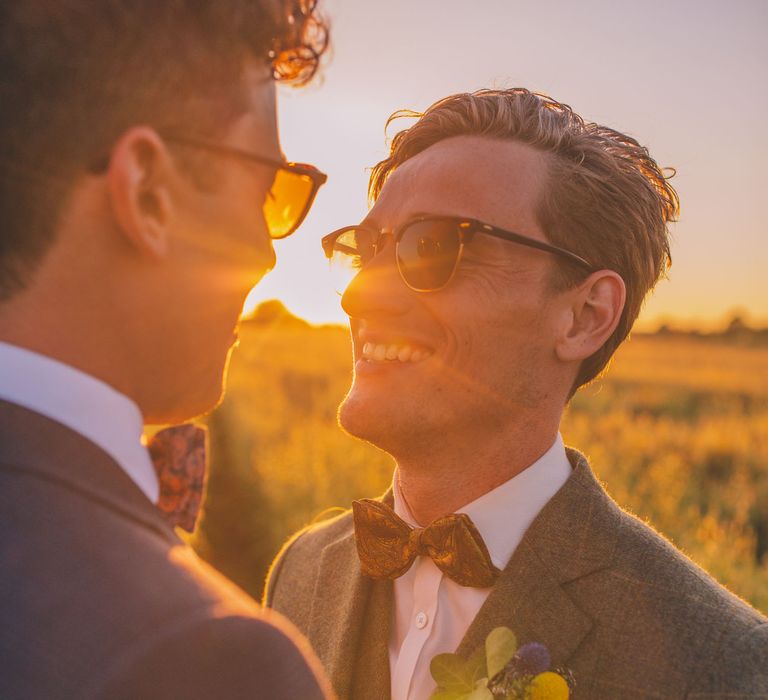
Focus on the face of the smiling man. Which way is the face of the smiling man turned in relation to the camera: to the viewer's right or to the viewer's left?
to the viewer's left

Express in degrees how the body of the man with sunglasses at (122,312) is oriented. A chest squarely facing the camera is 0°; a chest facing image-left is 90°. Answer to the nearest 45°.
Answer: approximately 225°

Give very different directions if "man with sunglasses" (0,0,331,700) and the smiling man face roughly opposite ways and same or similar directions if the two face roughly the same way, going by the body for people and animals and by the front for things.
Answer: very different directions

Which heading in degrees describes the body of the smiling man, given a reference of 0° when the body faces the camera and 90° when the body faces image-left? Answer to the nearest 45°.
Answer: approximately 45°

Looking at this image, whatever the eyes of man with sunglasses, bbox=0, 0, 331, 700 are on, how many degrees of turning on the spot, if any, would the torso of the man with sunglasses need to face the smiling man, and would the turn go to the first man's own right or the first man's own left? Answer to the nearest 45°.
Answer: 0° — they already face them
